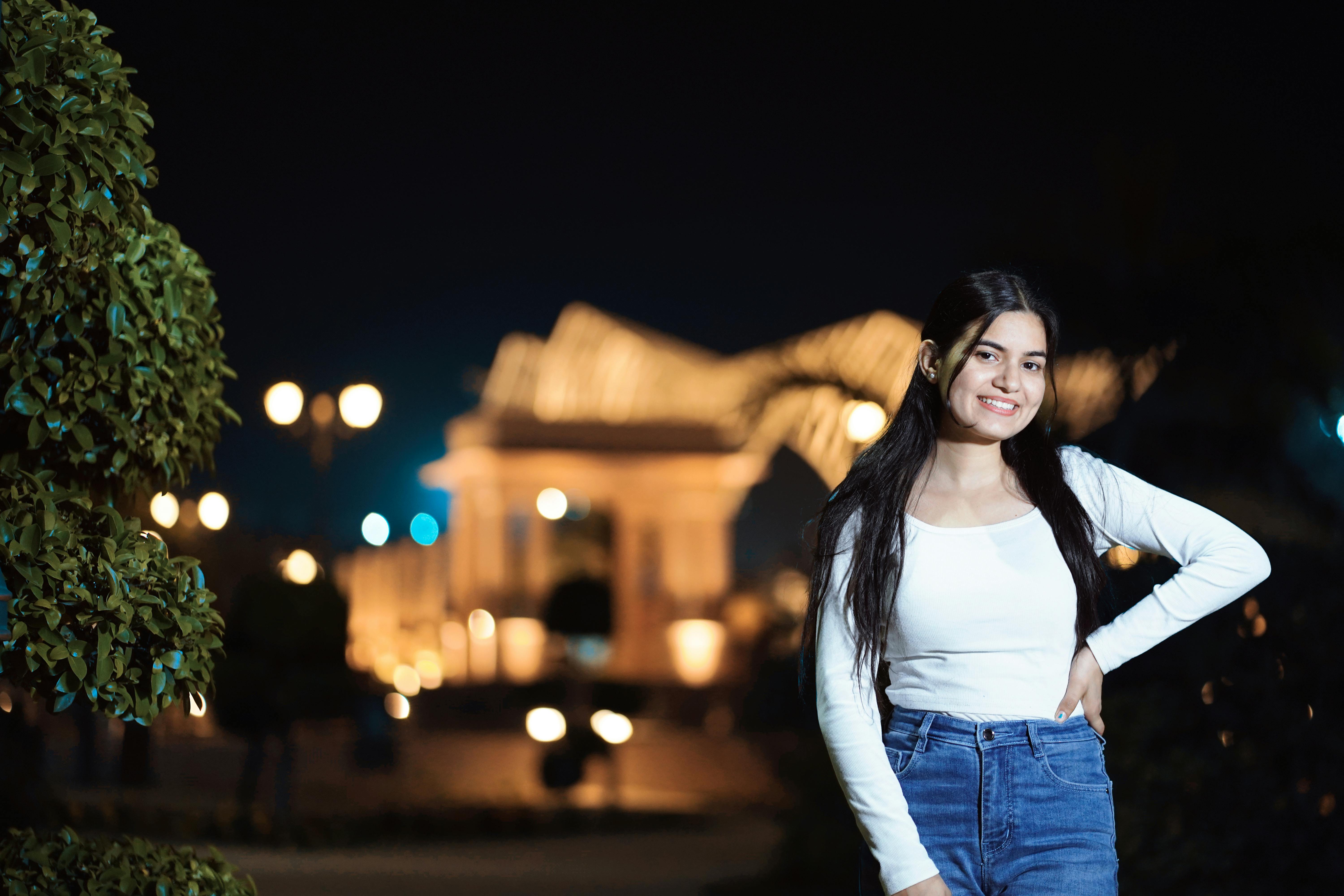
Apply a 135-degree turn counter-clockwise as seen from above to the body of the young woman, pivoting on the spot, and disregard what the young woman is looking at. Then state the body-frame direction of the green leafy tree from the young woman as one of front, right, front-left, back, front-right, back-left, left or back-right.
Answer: back-left

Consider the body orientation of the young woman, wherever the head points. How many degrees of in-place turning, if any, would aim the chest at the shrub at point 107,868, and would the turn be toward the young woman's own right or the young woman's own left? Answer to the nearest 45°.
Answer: approximately 90° to the young woman's own right

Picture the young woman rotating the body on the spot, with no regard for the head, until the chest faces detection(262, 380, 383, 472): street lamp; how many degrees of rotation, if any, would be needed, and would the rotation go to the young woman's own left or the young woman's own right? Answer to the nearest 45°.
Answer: approximately 135° to the young woman's own right

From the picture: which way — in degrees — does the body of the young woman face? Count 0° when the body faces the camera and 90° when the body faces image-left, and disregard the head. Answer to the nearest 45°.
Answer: approximately 0°

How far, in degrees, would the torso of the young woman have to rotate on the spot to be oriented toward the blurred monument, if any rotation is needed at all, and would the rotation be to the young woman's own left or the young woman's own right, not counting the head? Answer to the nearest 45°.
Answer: approximately 180°
